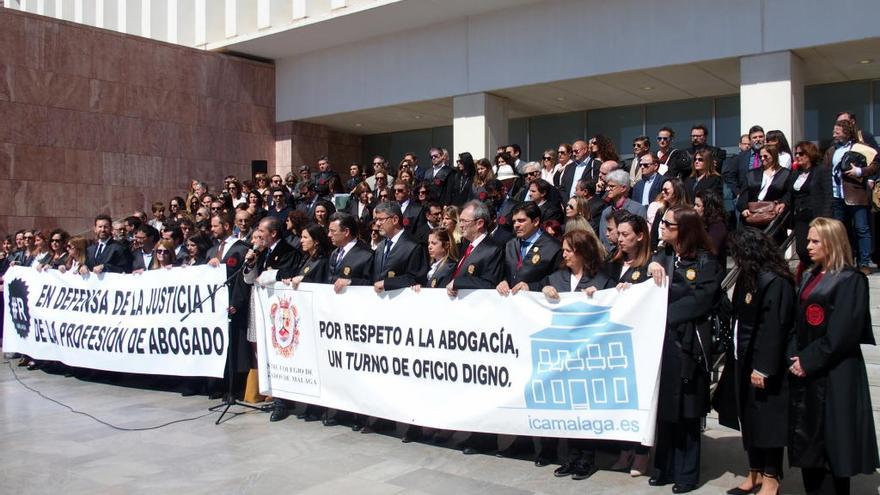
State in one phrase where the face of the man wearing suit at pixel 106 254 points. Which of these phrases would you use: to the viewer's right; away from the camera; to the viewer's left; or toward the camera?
toward the camera

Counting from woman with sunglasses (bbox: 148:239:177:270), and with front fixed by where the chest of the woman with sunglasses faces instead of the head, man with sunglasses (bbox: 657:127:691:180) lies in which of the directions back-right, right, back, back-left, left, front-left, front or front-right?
back-left

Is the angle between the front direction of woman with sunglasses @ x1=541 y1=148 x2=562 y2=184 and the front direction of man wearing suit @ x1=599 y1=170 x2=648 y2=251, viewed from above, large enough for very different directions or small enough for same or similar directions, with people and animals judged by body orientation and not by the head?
same or similar directions

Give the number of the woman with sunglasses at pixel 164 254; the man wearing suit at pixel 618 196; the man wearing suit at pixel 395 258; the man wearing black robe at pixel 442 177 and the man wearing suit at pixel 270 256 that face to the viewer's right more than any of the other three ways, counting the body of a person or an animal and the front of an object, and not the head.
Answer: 0

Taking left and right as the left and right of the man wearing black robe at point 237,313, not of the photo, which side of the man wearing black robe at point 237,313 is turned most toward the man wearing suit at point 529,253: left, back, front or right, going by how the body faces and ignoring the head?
left

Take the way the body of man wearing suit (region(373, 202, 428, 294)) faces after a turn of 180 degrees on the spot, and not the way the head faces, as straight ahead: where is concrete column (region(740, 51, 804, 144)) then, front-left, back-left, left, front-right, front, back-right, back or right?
front

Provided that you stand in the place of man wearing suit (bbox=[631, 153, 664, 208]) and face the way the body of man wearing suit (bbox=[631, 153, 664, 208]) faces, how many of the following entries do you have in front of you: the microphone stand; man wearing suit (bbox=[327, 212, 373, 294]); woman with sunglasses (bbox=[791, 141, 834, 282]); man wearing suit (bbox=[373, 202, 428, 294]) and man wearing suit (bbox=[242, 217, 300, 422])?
4

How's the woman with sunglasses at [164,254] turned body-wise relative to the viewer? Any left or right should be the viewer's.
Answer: facing the viewer and to the left of the viewer

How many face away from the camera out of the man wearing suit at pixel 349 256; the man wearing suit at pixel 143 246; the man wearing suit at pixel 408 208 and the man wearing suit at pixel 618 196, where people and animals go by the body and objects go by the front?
0

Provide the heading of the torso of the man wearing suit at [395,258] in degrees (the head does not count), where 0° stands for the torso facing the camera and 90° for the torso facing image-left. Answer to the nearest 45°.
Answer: approximately 45°

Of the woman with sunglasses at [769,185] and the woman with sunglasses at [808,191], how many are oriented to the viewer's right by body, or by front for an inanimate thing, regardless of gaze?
0

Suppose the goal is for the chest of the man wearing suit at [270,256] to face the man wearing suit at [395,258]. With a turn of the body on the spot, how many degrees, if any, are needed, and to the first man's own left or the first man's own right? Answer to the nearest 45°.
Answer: approximately 90° to the first man's own left

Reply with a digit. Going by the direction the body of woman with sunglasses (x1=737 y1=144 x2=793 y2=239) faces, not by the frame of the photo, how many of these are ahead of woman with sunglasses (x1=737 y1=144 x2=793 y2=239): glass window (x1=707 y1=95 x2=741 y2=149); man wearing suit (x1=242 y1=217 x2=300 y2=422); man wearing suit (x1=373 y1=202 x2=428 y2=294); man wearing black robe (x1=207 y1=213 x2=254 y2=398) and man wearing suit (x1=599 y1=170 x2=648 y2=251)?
4

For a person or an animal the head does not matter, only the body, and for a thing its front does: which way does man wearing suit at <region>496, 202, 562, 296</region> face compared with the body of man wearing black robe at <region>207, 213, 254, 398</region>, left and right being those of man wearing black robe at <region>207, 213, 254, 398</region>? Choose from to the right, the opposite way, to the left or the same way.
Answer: the same way

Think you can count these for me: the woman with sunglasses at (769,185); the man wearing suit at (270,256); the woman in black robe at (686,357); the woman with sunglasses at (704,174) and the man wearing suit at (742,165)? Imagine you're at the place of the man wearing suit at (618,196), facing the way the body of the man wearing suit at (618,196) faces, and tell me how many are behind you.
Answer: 3

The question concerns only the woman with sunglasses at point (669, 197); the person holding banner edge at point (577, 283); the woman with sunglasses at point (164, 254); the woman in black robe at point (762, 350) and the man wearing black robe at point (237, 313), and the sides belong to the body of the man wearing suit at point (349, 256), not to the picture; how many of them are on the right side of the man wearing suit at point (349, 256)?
2

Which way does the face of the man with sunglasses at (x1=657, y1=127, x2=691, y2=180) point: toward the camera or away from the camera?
toward the camera
